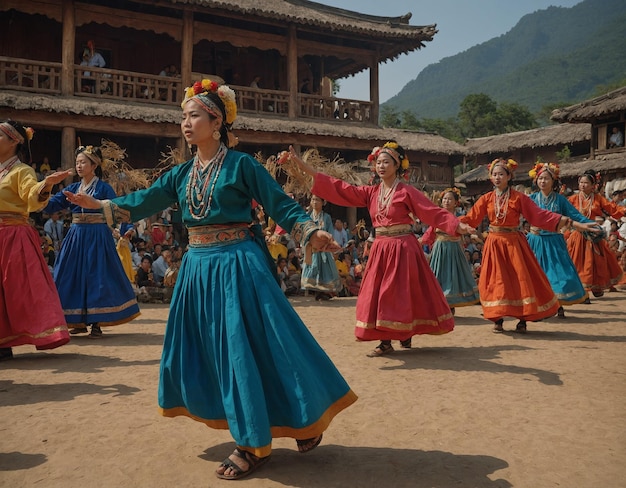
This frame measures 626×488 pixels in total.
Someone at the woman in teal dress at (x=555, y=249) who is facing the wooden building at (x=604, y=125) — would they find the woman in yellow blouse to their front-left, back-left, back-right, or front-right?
back-left

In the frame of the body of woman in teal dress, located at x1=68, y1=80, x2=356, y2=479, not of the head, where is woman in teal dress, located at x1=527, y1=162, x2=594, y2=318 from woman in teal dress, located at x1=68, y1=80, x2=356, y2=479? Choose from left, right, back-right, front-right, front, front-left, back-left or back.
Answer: back

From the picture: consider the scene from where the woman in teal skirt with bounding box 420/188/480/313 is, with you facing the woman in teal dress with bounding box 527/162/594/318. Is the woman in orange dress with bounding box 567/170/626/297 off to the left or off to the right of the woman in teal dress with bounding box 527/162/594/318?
left

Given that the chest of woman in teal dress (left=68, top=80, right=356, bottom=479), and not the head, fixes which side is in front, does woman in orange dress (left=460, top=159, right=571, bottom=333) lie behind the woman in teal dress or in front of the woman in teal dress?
behind

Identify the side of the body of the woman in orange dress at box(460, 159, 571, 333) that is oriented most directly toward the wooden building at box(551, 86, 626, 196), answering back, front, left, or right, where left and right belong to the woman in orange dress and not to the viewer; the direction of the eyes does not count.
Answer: back

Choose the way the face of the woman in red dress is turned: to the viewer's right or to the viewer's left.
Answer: to the viewer's left

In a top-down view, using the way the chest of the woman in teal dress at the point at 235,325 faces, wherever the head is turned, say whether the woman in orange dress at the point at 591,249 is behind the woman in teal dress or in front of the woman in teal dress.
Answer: behind
